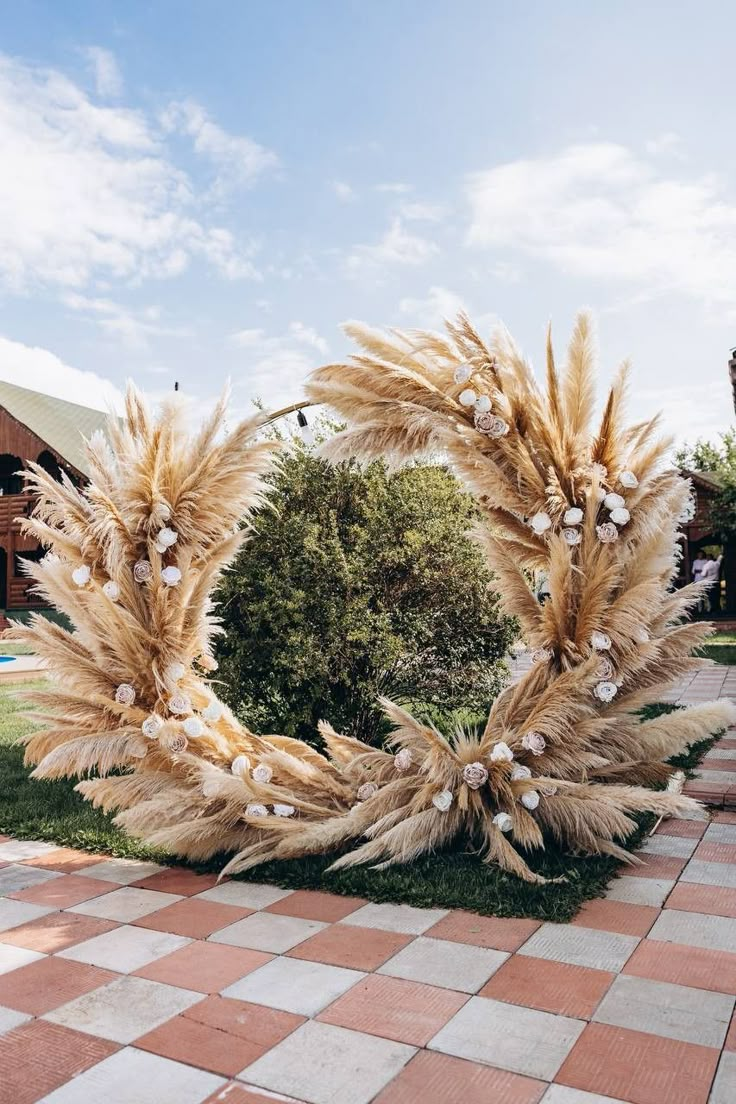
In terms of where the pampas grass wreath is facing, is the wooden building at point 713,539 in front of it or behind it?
behind

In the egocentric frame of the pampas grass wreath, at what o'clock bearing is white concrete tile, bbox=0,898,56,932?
The white concrete tile is roughly at 2 o'clock from the pampas grass wreath.

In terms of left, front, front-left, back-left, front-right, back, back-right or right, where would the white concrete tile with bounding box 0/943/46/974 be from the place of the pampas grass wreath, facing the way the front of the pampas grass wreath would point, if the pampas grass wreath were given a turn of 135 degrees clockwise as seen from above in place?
left

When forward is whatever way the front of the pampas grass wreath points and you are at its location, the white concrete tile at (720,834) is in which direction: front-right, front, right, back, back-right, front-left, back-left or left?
left

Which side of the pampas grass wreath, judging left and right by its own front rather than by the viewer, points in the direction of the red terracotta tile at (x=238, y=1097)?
front

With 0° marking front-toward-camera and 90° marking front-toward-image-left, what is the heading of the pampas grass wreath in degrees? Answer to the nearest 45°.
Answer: approximately 0°

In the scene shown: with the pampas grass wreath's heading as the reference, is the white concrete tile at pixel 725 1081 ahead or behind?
ahead
